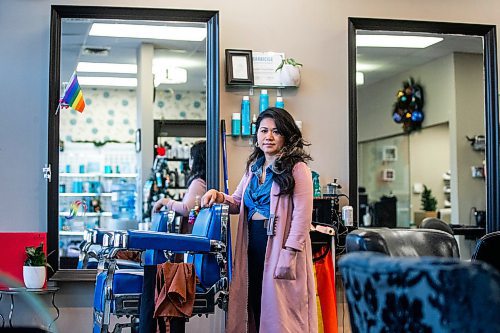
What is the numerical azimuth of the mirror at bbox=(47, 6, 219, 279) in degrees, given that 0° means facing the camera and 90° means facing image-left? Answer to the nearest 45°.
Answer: approximately 0°

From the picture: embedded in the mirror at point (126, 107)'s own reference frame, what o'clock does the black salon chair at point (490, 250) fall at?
The black salon chair is roughly at 11 o'clock from the mirror.

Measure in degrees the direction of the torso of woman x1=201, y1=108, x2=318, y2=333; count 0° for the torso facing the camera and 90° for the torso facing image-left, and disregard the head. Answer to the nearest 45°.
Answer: approximately 45°

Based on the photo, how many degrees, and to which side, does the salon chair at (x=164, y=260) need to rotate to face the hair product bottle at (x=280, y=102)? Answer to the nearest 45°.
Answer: approximately 135° to its right

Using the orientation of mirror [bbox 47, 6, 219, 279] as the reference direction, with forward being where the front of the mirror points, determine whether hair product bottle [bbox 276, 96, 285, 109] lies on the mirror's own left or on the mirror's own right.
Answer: on the mirror's own left

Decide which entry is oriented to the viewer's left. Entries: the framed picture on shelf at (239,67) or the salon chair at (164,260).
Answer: the salon chair

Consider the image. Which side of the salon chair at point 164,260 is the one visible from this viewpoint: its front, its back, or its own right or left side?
left

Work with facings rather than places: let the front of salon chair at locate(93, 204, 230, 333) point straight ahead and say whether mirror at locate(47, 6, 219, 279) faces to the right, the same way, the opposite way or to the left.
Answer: to the left
